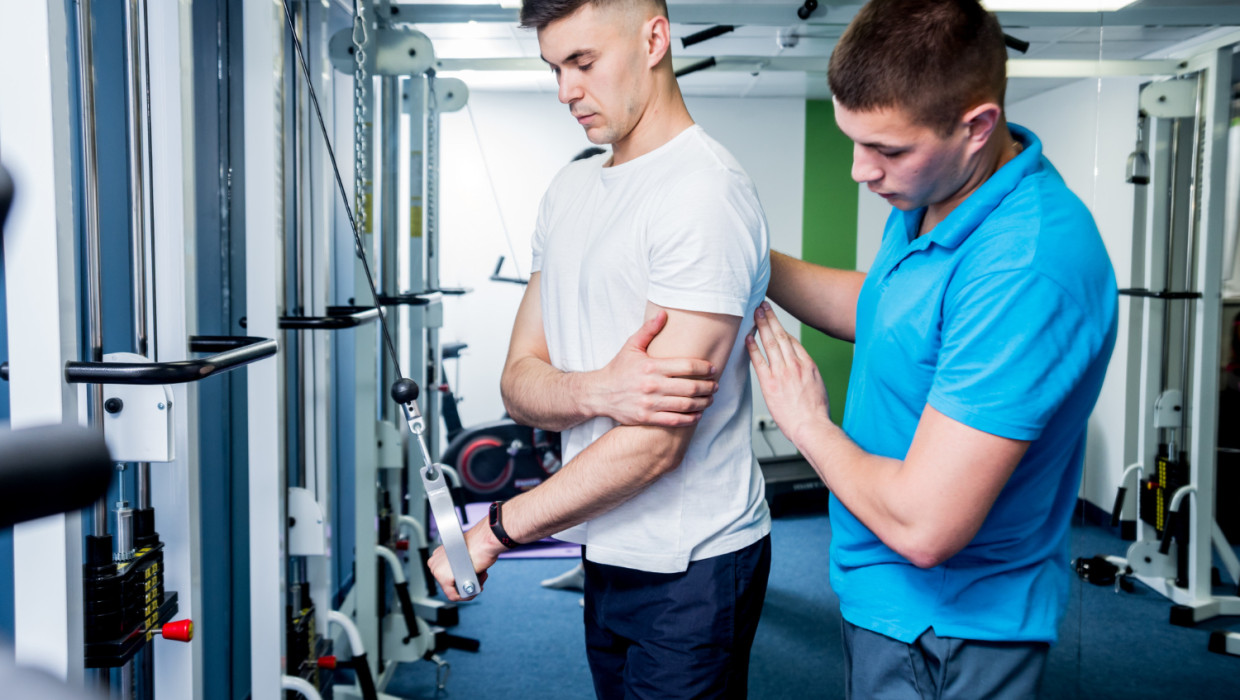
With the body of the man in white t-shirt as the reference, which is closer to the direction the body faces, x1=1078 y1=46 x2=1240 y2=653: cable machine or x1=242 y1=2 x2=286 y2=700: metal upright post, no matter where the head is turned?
the metal upright post

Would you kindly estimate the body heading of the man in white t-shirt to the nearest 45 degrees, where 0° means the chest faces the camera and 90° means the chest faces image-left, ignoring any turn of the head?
approximately 45°

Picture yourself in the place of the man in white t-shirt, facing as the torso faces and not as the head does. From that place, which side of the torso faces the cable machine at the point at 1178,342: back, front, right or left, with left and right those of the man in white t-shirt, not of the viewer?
back

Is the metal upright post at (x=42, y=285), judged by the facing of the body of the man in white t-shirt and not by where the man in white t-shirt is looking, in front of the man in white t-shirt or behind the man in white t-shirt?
in front

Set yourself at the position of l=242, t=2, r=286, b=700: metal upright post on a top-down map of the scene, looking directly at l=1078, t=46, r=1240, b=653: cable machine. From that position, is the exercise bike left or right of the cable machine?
left

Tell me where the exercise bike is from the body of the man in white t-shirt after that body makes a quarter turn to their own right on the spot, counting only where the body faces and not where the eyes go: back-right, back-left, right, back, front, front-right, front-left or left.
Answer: front-right
